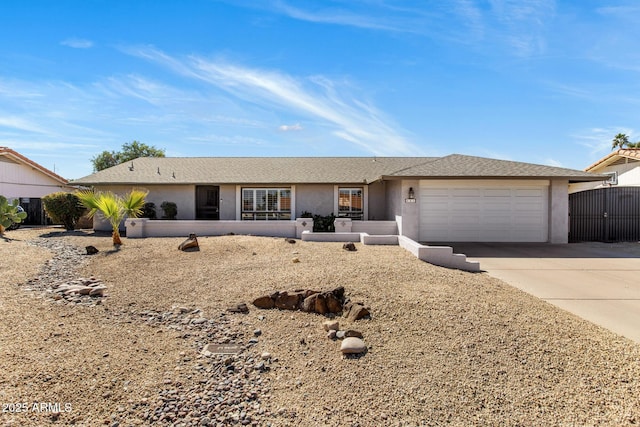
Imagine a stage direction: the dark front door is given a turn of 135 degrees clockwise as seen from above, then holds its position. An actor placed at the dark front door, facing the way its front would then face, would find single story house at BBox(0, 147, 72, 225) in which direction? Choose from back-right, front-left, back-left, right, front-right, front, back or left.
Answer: front

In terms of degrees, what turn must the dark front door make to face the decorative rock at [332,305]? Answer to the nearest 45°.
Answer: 0° — it already faces it

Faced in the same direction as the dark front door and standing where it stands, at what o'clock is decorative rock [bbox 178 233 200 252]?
The decorative rock is roughly at 12 o'clock from the dark front door.

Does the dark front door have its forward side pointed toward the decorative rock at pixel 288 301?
yes

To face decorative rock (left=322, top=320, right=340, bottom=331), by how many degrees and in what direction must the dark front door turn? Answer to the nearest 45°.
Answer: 0° — it already faces it

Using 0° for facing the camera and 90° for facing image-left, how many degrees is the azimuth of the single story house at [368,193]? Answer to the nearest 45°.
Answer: approximately 0°

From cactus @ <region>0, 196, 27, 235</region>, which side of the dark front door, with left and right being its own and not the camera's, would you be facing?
right

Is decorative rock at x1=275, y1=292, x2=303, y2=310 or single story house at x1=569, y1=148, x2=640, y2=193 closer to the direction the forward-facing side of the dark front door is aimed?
the decorative rock

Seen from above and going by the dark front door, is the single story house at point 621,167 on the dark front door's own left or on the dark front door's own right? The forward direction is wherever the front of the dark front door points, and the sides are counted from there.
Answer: on the dark front door's own left

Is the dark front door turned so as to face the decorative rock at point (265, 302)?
yes

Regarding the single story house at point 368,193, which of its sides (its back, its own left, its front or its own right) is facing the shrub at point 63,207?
right
